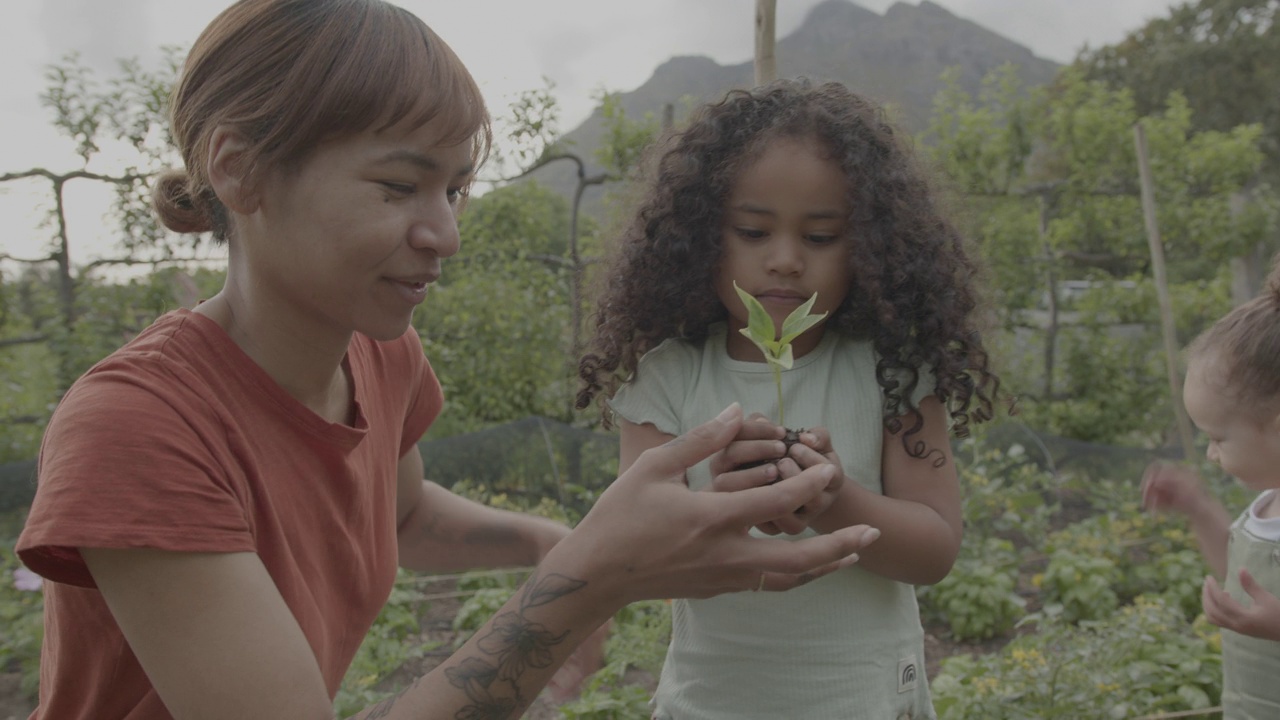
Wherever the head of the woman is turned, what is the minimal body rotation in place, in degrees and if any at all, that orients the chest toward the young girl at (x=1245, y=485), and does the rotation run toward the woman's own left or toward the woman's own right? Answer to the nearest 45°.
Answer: approximately 45° to the woman's own left

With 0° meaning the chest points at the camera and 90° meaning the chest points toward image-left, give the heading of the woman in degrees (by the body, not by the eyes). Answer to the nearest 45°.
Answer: approximately 315°

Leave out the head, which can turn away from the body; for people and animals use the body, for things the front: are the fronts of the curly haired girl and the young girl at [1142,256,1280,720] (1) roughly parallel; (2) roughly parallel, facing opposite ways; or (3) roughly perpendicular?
roughly perpendicular

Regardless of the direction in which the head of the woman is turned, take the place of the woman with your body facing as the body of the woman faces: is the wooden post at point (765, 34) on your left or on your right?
on your left

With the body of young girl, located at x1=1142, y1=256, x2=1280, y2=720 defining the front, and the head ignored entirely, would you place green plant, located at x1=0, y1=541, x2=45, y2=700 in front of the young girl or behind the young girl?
in front

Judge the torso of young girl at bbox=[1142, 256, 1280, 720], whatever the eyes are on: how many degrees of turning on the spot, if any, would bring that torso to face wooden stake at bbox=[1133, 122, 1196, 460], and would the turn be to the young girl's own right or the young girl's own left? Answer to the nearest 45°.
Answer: approximately 135° to the young girl's own right

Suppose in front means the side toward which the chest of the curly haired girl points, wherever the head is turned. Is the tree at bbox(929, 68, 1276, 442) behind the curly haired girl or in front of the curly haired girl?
behind

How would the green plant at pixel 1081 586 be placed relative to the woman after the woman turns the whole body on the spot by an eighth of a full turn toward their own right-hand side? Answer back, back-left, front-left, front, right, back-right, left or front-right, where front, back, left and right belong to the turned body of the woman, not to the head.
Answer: back-left

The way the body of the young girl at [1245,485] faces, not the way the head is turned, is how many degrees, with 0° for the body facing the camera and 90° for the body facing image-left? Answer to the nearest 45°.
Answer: approximately 45°

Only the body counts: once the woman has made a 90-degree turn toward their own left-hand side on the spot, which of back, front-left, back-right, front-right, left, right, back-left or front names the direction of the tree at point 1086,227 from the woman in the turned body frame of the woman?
front

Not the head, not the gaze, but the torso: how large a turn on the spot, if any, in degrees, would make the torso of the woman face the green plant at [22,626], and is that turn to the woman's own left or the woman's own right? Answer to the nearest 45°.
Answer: approximately 180°

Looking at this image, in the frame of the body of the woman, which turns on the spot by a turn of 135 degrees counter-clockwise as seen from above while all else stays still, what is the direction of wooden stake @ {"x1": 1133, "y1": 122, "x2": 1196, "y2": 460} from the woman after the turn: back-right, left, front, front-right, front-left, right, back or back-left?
front-right

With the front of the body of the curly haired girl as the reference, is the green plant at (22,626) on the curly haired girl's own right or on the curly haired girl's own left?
on the curly haired girl's own right
